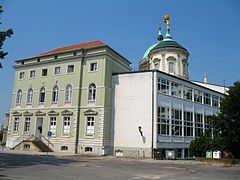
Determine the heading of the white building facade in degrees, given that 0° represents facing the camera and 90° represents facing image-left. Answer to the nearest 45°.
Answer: approximately 315°
